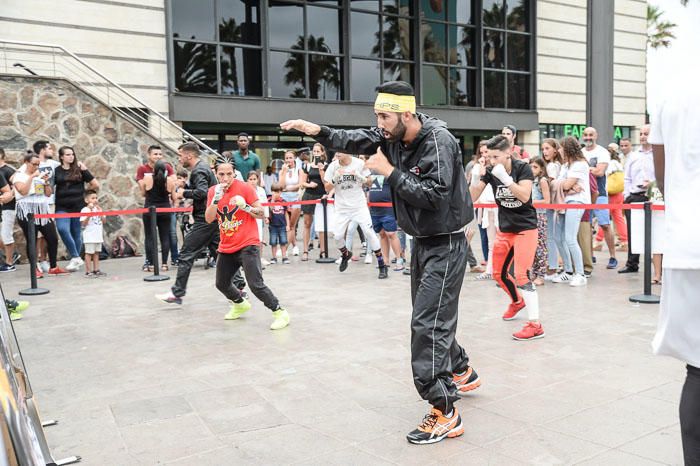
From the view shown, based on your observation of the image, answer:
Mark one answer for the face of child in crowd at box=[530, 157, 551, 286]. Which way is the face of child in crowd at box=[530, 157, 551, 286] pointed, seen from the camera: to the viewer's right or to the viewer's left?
to the viewer's left

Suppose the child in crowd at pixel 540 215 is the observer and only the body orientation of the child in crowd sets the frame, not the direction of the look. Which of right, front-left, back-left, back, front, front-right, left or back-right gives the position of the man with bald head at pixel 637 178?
back

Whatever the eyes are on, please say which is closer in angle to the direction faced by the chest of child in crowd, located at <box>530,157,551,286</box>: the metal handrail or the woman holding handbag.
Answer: the metal handrail

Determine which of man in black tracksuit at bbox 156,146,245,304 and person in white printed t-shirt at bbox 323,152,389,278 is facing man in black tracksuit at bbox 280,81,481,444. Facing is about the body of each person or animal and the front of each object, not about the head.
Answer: the person in white printed t-shirt

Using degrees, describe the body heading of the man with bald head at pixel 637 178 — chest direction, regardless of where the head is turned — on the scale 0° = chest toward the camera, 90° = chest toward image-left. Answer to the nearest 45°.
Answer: approximately 45°

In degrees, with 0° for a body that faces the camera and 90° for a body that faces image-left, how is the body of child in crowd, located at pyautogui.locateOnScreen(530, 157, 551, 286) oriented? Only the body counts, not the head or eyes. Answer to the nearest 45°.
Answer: approximately 45°

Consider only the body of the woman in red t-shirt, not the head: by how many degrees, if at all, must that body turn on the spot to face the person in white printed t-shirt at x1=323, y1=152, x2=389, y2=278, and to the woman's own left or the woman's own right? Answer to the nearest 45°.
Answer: approximately 180°
